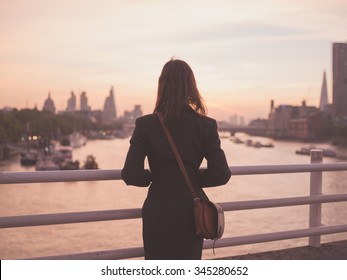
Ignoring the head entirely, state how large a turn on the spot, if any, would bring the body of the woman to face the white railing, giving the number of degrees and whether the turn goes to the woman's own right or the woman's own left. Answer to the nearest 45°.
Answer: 0° — they already face it

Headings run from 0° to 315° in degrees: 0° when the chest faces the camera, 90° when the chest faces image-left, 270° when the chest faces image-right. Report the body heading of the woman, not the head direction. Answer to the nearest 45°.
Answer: approximately 180°

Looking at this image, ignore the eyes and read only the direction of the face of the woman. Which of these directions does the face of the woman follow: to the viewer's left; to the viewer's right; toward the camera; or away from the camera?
away from the camera
